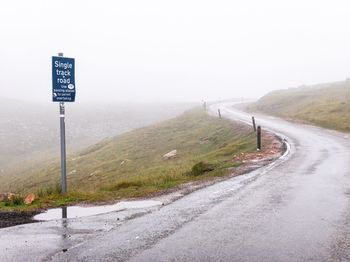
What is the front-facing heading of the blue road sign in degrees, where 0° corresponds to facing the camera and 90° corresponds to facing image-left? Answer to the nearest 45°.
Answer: approximately 315°
